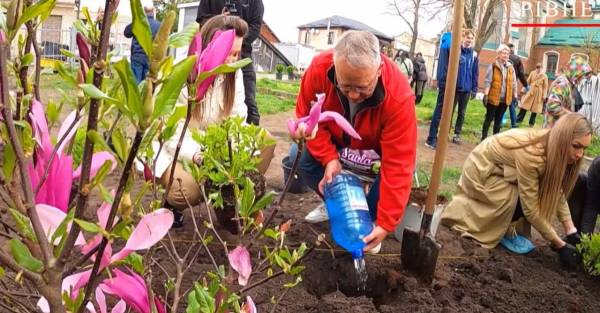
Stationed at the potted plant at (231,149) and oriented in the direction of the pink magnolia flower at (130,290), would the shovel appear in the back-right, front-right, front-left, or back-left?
front-left

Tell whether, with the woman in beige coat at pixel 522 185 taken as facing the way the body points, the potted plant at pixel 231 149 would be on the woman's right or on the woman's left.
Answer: on the woman's right

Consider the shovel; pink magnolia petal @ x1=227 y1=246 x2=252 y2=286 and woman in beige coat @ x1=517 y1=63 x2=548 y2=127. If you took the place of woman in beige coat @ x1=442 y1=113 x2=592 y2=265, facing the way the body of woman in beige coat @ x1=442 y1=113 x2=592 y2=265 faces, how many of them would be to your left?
1
